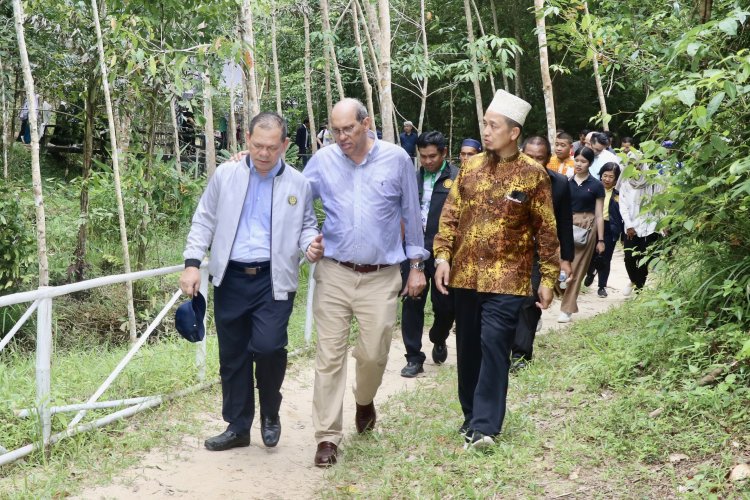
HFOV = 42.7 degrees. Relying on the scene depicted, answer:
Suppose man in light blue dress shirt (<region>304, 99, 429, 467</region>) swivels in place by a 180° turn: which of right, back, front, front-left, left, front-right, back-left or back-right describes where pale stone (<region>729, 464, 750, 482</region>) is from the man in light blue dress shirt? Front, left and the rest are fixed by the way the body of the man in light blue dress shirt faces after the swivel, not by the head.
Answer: back-right

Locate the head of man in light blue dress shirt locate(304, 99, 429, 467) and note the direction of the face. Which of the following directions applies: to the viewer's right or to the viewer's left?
to the viewer's left

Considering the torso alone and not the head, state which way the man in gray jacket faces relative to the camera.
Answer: toward the camera

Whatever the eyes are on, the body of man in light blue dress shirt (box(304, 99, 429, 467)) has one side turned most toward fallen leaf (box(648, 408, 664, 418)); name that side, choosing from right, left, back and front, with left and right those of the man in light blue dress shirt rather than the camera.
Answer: left

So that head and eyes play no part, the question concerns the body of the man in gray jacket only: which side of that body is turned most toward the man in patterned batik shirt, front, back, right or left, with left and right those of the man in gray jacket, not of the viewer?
left

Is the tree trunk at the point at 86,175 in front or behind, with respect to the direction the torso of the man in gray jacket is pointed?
behind

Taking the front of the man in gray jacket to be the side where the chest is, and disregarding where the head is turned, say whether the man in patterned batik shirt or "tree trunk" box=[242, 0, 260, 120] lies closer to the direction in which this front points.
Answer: the man in patterned batik shirt

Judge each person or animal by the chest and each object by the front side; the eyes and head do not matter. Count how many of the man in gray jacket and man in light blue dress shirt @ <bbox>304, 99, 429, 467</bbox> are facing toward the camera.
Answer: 2

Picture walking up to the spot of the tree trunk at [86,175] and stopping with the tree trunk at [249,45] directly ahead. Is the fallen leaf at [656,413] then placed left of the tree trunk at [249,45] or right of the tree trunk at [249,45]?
right

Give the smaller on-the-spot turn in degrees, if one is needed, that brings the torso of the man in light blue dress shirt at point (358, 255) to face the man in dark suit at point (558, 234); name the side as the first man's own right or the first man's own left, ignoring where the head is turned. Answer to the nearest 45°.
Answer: approximately 135° to the first man's own left

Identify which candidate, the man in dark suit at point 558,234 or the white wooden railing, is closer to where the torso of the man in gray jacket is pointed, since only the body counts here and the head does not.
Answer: the white wooden railing
